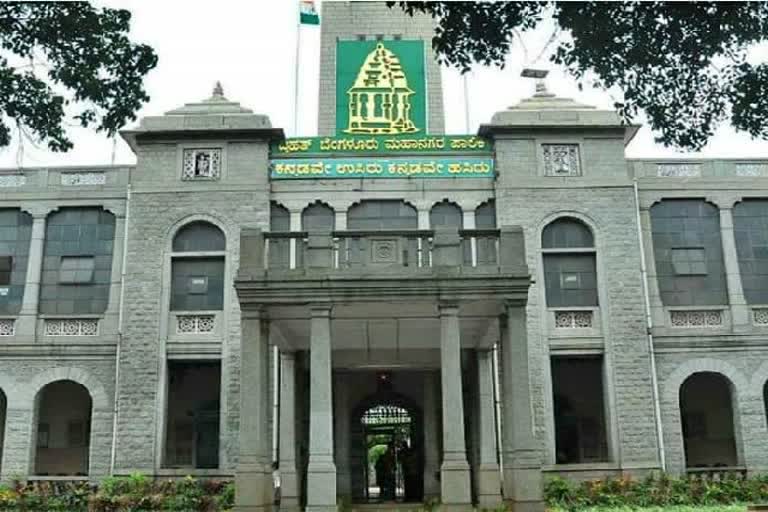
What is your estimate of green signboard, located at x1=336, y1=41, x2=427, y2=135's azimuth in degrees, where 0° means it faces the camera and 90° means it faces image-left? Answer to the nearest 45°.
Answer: approximately 0°

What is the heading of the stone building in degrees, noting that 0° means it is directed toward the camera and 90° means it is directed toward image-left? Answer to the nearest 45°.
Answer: approximately 0°
